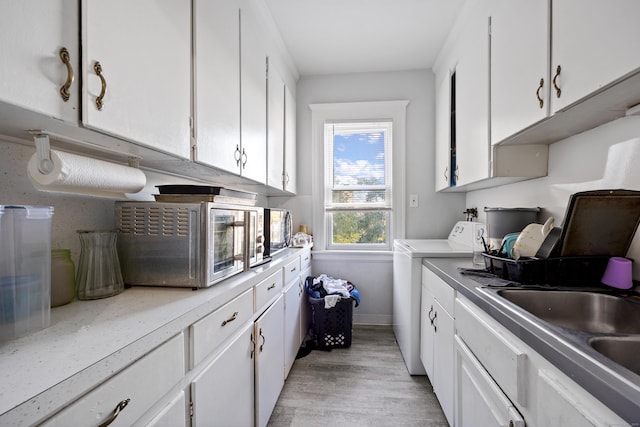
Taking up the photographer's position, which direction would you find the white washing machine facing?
facing to the left of the viewer

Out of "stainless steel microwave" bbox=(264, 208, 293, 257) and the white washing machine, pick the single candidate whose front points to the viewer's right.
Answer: the stainless steel microwave

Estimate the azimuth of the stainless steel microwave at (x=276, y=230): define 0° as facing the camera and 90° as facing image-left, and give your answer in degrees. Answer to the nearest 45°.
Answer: approximately 270°

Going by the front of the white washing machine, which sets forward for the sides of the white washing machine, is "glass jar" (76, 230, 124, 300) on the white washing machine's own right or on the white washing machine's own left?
on the white washing machine's own left

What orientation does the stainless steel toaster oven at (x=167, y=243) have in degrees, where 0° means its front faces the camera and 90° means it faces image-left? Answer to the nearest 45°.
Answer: approximately 315°

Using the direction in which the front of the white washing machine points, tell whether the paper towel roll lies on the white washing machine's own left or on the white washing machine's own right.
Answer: on the white washing machine's own left

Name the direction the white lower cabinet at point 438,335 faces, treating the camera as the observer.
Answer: facing to the left of the viewer

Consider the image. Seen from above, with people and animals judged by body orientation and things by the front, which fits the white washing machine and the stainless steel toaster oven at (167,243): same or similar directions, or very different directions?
very different directions

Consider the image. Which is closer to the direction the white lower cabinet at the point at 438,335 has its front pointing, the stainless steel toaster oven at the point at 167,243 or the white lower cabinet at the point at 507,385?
the stainless steel toaster oven
